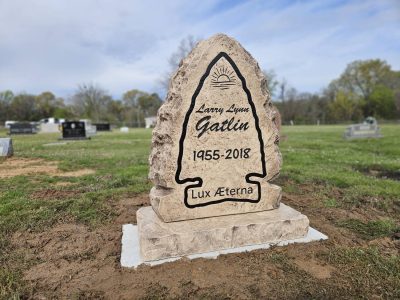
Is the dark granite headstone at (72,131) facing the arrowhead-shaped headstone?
yes

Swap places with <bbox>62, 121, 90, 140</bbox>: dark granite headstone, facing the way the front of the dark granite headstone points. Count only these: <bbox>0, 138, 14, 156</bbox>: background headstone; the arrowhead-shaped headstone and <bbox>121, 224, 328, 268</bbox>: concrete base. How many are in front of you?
3

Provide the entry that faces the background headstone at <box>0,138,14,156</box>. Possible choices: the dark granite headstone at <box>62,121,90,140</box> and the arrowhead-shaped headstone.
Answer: the dark granite headstone

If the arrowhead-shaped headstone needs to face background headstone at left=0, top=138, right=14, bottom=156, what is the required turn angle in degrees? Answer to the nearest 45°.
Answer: approximately 180°

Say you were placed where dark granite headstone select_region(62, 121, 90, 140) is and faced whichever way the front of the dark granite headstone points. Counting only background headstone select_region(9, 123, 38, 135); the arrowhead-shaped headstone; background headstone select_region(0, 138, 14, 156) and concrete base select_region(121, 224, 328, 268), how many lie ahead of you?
3

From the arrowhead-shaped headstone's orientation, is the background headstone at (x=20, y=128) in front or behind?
behind

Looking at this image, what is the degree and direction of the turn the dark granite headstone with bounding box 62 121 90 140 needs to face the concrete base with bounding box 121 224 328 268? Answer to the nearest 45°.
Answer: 0° — it already faces it

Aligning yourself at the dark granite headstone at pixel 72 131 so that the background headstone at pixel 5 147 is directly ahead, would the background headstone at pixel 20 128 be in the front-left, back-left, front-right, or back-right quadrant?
back-right

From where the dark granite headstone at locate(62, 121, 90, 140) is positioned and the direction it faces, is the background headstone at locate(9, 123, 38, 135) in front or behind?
behind

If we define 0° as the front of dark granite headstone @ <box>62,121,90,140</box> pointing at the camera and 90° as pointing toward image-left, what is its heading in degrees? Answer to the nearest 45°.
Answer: approximately 0°

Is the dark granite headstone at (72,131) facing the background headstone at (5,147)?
yes
